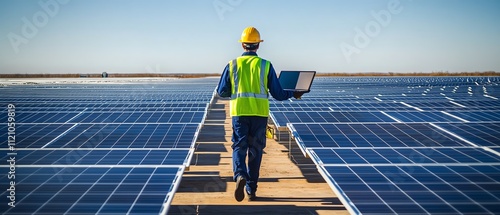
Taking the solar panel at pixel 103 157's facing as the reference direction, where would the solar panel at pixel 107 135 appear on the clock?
the solar panel at pixel 107 135 is roughly at 6 o'clock from the solar panel at pixel 103 157.

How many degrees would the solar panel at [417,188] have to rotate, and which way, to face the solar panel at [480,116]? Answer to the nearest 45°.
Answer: approximately 180°

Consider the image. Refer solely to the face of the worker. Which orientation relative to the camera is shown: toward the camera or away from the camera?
away from the camera

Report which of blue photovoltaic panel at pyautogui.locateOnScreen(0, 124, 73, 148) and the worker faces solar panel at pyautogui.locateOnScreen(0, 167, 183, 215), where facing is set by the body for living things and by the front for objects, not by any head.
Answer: the blue photovoltaic panel

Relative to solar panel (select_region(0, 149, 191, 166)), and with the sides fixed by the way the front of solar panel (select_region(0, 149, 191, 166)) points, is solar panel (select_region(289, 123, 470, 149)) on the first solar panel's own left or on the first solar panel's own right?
on the first solar panel's own left

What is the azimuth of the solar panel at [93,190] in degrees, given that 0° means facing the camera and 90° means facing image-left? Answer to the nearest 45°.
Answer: approximately 0°
